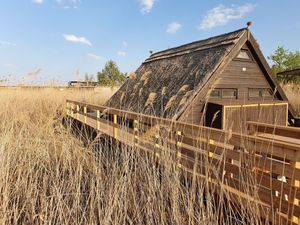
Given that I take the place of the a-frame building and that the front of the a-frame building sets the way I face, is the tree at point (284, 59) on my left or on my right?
on my left

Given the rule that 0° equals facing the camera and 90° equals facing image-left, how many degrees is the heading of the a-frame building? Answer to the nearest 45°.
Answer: approximately 315°
